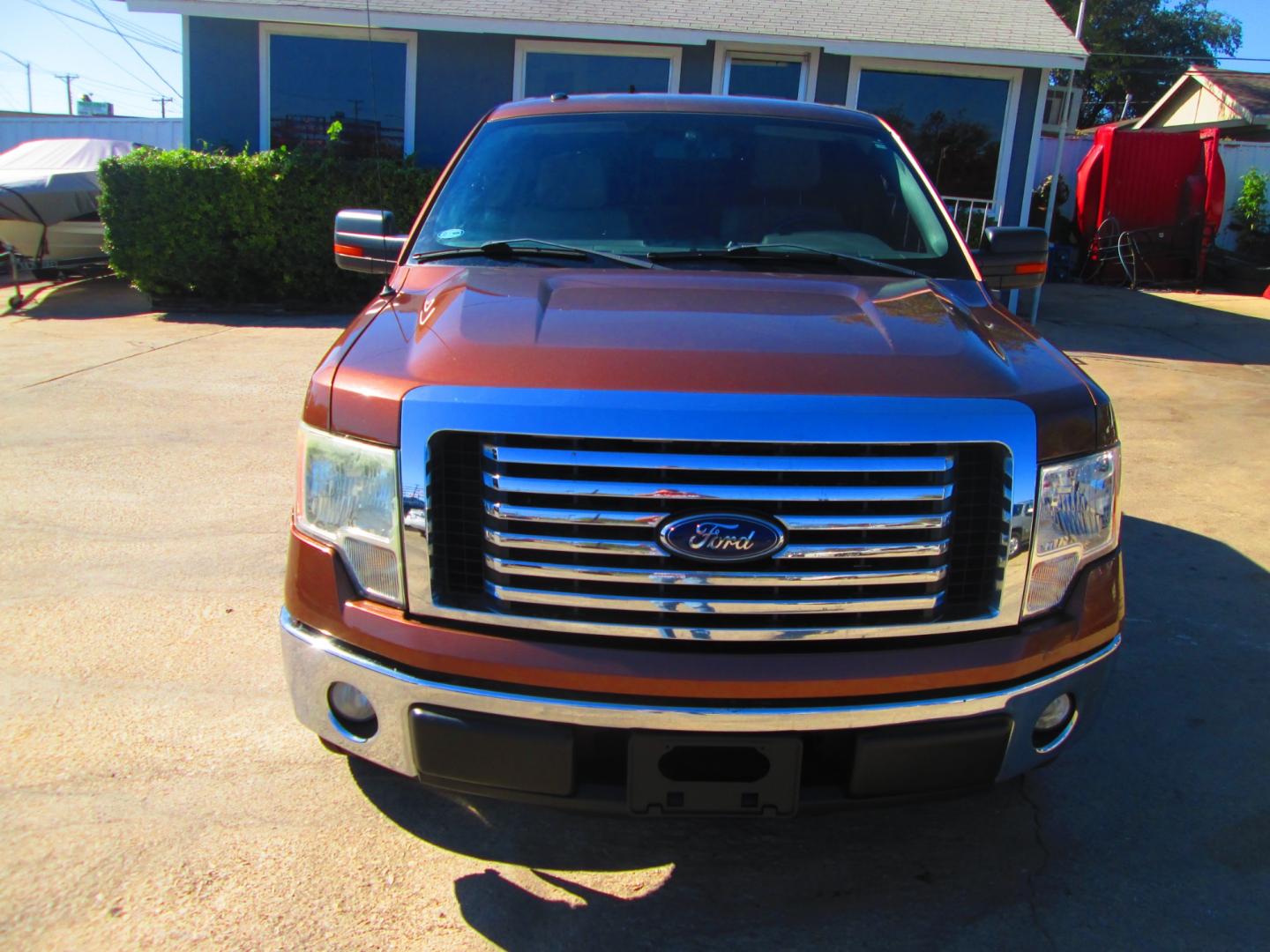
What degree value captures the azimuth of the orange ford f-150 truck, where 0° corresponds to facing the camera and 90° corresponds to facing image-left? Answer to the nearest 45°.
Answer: approximately 0°

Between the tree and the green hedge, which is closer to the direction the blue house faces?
the green hedge

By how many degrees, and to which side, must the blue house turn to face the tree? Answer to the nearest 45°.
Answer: approximately 135° to its left

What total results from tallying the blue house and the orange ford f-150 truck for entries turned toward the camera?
2

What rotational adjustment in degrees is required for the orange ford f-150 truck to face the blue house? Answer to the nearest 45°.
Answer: approximately 180°

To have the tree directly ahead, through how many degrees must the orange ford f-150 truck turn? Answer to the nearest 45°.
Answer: approximately 180°

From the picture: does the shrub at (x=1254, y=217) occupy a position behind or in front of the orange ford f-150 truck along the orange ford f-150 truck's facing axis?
behind

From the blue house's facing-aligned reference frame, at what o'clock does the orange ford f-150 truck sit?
The orange ford f-150 truck is roughly at 12 o'clock from the blue house.

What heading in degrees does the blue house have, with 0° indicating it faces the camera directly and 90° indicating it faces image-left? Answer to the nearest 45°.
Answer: approximately 0°

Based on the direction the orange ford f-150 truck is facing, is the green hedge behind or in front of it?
behind
